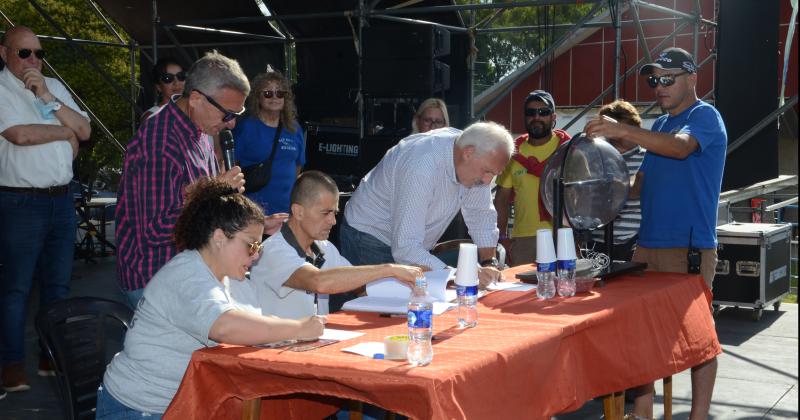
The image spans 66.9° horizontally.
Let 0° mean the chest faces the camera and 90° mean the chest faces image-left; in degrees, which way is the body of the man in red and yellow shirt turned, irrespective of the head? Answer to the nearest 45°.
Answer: approximately 0°

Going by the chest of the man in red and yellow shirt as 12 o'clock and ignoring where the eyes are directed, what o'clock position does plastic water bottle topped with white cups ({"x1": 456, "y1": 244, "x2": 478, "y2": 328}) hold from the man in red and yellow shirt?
The plastic water bottle topped with white cups is roughly at 12 o'clock from the man in red and yellow shirt.

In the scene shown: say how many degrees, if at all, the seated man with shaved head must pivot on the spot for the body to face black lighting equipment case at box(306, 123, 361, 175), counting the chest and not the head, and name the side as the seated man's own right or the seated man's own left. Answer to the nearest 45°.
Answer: approximately 135° to the seated man's own left

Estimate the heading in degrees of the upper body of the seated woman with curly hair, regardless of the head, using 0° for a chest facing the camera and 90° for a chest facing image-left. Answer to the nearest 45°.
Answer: approximately 270°

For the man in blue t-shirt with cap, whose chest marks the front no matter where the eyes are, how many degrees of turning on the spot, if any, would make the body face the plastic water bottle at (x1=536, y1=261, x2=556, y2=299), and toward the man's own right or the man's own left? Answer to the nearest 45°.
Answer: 0° — they already face it

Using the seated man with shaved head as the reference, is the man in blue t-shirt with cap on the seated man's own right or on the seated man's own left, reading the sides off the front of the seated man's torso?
on the seated man's own left

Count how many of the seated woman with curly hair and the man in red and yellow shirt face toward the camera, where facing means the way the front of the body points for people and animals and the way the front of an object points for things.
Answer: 1

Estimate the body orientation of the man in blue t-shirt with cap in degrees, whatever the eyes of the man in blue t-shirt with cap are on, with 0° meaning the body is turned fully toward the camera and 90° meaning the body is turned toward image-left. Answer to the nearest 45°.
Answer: approximately 45°

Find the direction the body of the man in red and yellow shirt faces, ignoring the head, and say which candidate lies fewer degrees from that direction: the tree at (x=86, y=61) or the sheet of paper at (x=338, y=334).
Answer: the sheet of paper

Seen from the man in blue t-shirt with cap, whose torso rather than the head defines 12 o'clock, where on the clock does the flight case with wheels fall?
The flight case with wheels is roughly at 5 o'clock from the man in blue t-shirt with cap.
